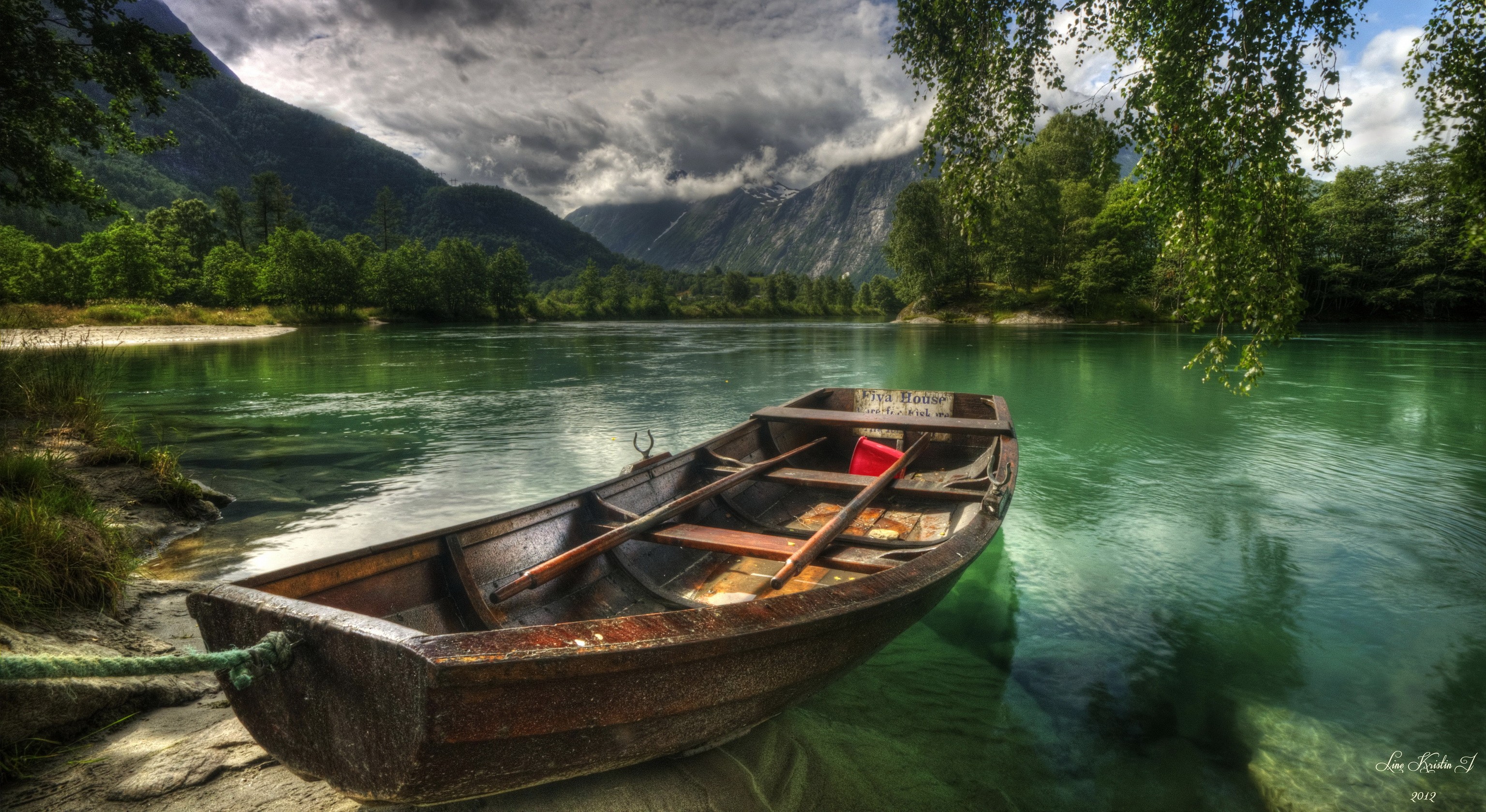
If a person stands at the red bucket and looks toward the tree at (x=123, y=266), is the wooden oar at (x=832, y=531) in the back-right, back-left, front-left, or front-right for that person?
back-left

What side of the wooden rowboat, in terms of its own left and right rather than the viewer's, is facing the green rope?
front

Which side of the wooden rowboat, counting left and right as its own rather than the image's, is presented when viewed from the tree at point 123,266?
right

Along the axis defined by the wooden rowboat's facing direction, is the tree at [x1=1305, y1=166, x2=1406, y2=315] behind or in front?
behind

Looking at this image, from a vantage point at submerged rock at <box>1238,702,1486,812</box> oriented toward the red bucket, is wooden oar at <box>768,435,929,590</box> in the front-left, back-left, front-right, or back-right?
front-left

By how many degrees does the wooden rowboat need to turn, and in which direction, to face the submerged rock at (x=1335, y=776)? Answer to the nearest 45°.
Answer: approximately 135° to its left

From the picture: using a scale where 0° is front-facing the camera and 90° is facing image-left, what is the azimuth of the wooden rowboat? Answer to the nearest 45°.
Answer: approximately 45°

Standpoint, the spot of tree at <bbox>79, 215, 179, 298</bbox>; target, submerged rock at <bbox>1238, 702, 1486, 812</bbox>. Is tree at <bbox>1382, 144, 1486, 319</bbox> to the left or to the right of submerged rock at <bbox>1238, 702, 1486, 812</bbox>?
left

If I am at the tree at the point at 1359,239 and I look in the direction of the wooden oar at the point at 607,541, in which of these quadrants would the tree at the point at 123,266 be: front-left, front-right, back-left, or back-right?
front-right
